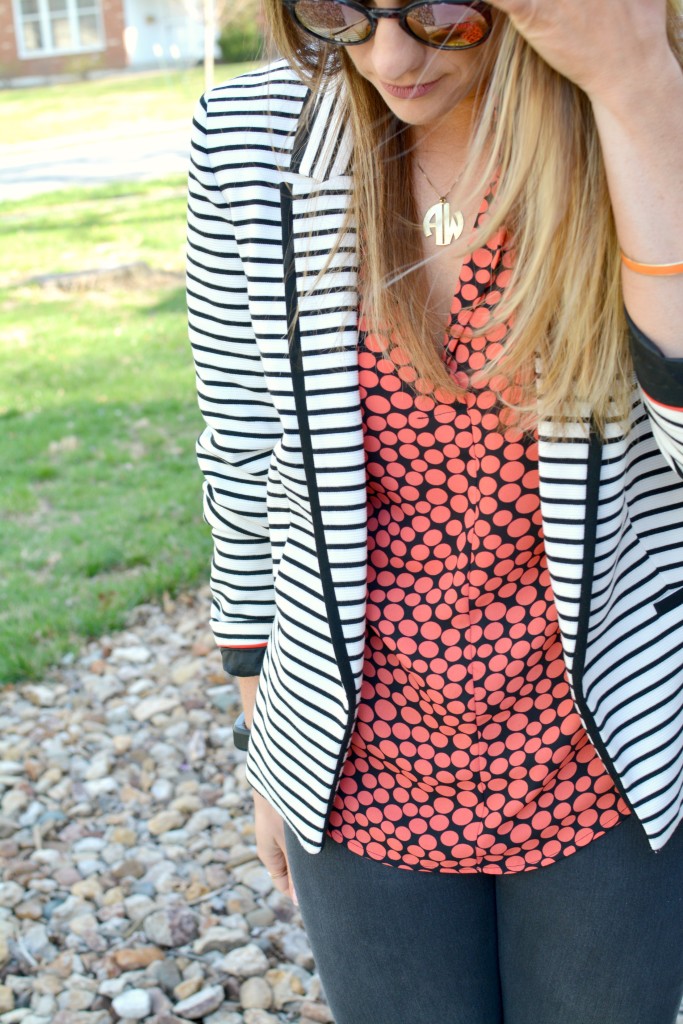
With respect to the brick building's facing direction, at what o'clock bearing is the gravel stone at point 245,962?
The gravel stone is roughly at 12 o'clock from the brick building.

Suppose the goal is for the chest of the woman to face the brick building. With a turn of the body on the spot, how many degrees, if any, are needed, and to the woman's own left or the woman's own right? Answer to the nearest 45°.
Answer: approximately 180°

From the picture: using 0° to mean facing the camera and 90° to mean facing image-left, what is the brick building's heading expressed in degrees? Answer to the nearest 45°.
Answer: approximately 0°

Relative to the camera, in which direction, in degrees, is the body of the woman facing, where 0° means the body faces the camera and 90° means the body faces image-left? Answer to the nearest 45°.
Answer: approximately 0°

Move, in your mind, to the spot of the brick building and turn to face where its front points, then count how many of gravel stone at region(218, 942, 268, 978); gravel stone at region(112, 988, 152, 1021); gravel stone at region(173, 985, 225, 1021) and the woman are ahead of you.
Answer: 4

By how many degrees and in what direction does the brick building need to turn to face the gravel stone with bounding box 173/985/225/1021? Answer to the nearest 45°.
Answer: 0° — it already faces it

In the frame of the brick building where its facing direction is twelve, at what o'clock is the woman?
The woman is roughly at 12 o'clock from the brick building.

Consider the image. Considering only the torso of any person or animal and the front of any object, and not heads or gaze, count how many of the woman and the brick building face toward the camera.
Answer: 2

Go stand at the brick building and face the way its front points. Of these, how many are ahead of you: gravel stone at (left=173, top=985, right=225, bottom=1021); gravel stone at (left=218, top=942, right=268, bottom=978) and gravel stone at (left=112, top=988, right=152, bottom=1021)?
3

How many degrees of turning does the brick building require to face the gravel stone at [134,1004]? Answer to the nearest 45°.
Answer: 0° — it already faces it
